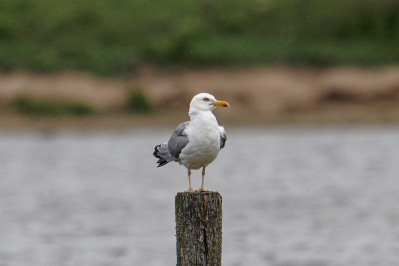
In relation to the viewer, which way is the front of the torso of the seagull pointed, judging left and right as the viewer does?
facing the viewer and to the right of the viewer
